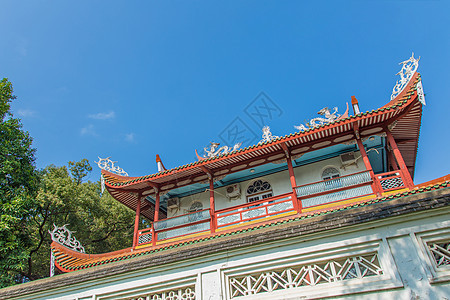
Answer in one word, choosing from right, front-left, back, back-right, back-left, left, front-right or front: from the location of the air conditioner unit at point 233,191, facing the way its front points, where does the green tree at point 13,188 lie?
front-right

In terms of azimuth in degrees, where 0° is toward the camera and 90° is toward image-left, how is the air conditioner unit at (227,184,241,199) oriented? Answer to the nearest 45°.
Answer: approximately 45°

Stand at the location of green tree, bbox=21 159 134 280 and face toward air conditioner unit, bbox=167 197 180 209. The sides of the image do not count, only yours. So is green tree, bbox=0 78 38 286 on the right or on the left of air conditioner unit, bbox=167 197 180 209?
right

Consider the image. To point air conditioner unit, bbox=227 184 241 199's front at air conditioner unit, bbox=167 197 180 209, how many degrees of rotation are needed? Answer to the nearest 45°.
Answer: approximately 45° to its right

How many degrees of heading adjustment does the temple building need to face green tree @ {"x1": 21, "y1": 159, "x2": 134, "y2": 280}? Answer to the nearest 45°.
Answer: approximately 90° to its right

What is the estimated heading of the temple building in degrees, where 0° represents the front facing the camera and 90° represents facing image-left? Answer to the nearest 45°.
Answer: approximately 45°

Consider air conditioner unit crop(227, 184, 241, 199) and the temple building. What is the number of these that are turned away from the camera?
0

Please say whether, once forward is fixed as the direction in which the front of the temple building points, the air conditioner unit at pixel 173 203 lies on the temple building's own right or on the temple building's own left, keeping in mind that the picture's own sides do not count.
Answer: on the temple building's own right

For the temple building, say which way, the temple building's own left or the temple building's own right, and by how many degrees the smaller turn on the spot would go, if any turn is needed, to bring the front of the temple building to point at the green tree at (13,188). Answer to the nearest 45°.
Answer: approximately 90° to the temple building's own right
